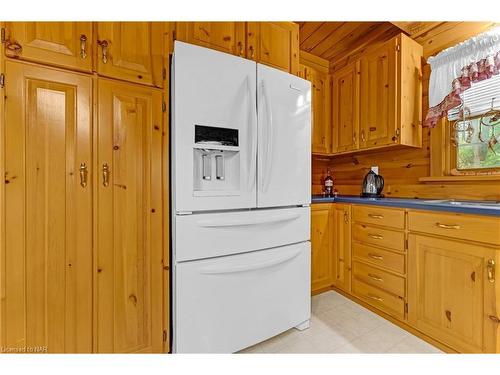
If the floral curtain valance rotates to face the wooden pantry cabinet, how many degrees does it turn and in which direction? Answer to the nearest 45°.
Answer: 0° — it already faces it

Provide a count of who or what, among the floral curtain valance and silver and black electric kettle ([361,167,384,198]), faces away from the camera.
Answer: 0

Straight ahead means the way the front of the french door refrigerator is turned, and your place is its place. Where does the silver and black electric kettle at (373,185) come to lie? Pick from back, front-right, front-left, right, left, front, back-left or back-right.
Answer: left

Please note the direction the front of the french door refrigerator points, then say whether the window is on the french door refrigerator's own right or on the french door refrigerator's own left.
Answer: on the french door refrigerator's own left

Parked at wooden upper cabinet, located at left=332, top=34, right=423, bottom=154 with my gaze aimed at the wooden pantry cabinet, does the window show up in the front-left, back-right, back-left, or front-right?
back-left

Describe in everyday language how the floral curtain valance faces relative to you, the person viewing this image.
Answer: facing the viewer and to the left of the viewer

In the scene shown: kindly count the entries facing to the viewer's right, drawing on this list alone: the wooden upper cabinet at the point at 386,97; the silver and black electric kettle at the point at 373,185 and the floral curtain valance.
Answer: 0

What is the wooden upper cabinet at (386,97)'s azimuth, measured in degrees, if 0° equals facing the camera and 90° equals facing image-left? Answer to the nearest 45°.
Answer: approximately 45°

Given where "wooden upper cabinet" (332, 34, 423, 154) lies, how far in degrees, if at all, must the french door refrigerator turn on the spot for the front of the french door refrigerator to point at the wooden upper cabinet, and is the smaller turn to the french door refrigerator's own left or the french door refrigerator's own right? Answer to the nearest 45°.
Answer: approximately 90° to the french door refrigerator's own left

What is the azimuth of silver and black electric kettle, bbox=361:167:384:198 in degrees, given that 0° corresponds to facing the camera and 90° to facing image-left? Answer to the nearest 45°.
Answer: approximately 45°

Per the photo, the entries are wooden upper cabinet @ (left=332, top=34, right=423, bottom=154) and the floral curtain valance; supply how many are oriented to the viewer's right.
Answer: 0

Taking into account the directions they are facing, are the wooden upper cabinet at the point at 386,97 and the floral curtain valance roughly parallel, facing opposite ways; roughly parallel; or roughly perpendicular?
roughly parallel
